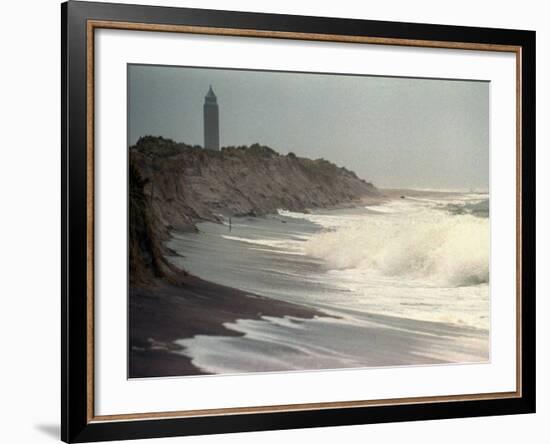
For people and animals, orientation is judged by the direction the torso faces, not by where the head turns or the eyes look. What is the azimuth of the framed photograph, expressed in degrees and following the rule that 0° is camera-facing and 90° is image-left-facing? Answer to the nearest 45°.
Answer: approximately 315°
